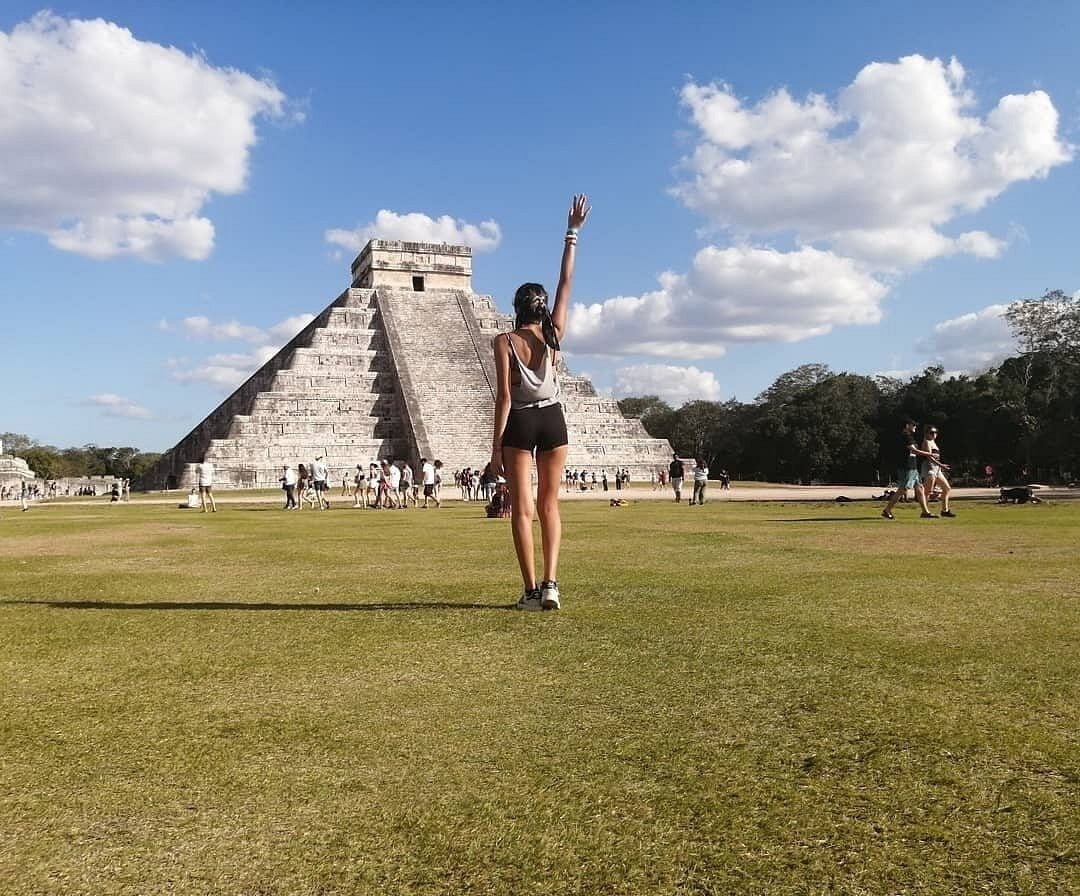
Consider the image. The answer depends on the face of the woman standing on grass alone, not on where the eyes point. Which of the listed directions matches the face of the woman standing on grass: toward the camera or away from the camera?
away from the camera

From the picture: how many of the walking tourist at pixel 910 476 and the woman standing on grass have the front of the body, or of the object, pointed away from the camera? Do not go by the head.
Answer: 1

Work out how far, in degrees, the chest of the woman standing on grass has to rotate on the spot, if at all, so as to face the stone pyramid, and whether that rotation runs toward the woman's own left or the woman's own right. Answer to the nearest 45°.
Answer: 0° — they already face it

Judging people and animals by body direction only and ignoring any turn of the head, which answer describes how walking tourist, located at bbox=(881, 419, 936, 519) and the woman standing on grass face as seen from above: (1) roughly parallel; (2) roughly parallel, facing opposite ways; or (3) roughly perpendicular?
roughly perpendicular

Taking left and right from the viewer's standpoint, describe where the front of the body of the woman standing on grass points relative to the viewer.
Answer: facing away from the viewer

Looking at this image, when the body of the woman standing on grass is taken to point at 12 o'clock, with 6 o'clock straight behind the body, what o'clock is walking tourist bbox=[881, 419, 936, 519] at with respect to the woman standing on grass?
The walking tourist is roughly at 1 o'clock from the woman standing on grass.
